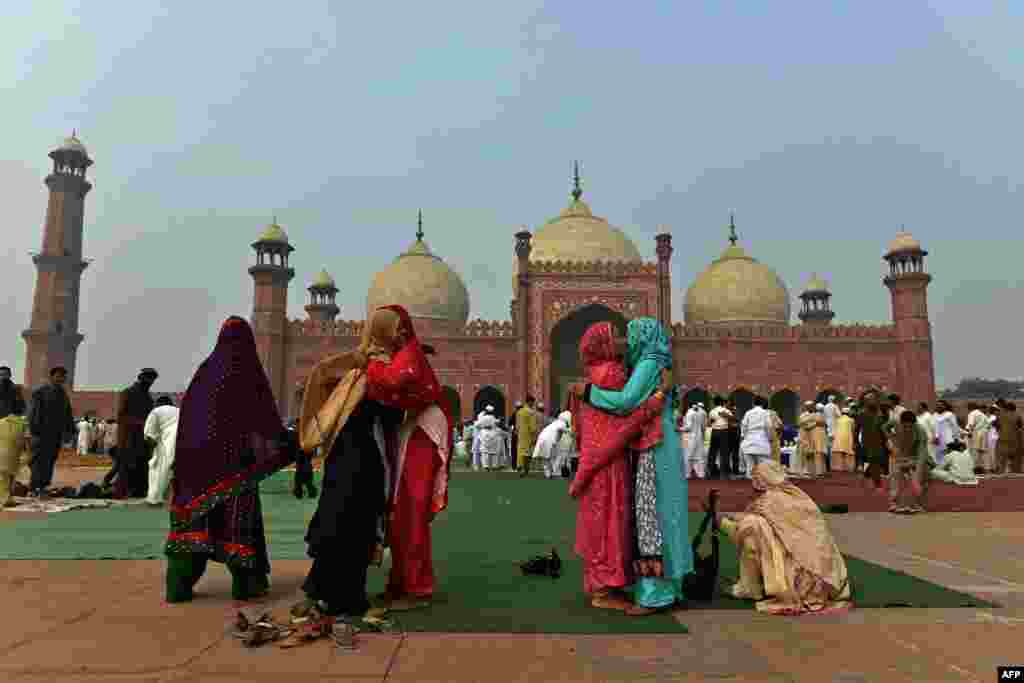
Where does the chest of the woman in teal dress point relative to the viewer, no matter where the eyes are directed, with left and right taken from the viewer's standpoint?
facing to the left of the viewer

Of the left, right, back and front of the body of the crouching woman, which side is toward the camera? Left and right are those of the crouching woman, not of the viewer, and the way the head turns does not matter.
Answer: left

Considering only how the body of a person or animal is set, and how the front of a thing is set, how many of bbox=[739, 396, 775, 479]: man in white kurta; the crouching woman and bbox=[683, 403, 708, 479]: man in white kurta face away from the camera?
2

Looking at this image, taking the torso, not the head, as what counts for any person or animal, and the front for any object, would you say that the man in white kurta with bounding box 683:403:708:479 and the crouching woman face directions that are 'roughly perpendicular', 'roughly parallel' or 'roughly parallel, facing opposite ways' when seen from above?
roughly perpendicular

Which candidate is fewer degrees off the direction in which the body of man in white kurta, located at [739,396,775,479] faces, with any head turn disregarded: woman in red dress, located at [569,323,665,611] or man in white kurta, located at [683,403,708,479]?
the man in white kurta

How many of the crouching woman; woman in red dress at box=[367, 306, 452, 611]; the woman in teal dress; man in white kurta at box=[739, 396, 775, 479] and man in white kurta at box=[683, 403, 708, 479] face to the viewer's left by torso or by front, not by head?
3

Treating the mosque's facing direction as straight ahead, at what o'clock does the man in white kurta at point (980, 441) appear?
The man in white kurta is roughly at 11 o'clock from the mosque.

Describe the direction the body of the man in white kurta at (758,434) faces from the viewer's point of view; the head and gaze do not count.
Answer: away from the camera

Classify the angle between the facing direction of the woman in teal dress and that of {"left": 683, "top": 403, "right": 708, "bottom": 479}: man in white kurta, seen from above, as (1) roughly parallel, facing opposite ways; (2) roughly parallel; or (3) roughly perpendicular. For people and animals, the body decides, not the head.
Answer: roughly perpendicular

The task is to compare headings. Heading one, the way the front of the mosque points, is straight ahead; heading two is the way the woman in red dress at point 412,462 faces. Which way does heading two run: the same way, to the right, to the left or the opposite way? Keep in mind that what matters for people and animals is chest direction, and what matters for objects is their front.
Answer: to the right

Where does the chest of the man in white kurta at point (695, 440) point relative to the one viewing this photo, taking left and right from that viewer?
facing away from the viewer

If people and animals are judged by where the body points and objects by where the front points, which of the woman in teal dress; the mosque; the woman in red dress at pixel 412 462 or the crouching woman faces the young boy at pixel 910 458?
the mosque
